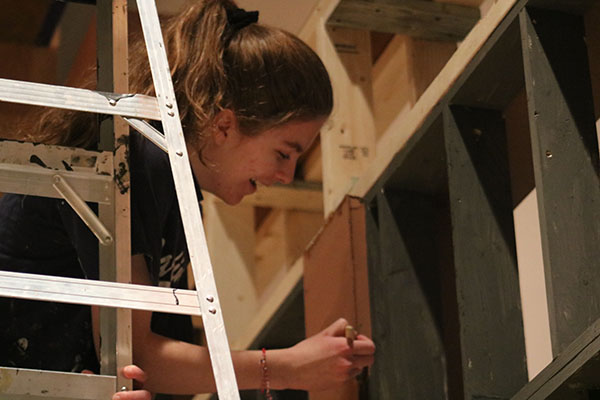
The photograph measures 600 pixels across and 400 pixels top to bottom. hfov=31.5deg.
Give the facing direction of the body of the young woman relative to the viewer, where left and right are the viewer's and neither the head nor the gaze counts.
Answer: facing to the right of the viewer

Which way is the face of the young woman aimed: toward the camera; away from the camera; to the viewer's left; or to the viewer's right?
to the viewer's right

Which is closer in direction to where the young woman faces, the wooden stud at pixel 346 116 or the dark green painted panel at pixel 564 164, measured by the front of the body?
the dark green painted panel

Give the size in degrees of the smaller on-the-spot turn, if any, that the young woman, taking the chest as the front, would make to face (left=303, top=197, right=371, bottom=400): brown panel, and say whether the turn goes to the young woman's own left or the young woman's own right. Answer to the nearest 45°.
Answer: approximately 45° to the young woman's own left

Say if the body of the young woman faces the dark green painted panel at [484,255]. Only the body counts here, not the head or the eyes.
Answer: yes
